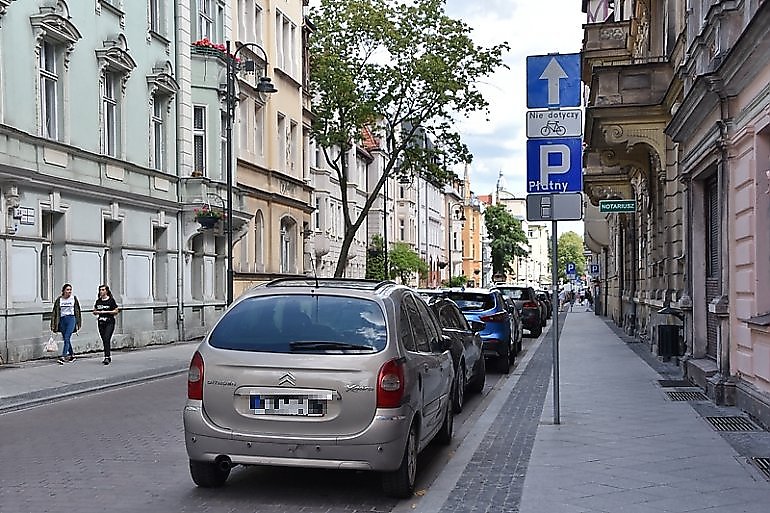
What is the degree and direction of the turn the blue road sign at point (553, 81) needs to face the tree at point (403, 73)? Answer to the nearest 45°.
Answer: approximately 180°

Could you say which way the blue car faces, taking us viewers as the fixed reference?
facing away from the viewer

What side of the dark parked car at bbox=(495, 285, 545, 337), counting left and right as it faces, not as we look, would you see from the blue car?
back

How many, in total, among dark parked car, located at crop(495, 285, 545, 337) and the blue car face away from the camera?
2

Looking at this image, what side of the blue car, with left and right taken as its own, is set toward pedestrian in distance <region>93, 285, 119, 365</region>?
left

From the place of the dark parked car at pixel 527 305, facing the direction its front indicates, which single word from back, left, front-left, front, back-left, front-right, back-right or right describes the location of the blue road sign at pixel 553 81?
back

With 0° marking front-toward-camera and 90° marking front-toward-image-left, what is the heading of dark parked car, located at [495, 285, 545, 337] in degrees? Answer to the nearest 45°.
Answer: approximately 180°

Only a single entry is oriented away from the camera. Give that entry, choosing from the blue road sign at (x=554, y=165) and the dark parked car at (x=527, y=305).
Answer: the dark parked car

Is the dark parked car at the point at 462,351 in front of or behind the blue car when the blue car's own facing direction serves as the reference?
behind

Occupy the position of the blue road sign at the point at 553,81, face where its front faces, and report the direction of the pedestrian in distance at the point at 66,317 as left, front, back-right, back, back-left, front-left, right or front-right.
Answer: back-right

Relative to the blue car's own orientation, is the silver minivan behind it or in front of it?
behind

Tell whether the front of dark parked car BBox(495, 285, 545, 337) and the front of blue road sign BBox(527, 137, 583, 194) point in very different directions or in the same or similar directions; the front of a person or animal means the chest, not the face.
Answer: very different directions
